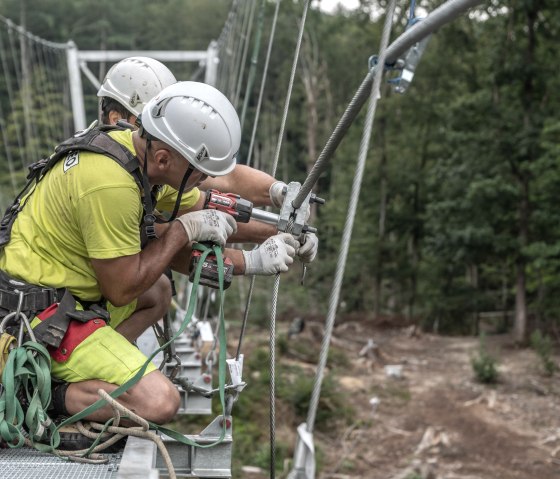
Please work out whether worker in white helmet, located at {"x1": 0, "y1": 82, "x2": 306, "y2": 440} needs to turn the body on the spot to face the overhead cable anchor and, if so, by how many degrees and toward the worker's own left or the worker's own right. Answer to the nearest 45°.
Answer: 0° — they already face it

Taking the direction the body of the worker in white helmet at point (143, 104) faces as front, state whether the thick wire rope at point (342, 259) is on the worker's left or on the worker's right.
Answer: on the worker's right

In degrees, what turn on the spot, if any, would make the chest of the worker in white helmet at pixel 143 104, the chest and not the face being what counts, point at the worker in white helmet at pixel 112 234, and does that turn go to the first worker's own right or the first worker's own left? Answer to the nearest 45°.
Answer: approximately 90° to the first worker's own right

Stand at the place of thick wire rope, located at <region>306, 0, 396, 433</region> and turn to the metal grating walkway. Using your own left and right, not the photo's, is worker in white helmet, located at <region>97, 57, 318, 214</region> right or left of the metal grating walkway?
right

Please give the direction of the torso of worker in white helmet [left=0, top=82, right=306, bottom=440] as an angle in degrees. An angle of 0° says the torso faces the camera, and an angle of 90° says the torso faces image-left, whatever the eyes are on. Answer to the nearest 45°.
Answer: approximately 270°

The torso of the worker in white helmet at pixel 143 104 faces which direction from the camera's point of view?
to the viewer's right

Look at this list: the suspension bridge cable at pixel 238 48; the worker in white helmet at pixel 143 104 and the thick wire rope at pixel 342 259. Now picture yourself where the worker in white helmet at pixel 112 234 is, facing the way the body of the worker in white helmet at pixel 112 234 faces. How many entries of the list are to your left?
2

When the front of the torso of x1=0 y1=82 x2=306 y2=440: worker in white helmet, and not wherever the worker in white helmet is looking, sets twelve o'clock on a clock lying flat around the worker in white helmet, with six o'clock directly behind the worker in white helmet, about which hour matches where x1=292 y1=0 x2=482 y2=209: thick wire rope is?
The thick wire rope is roughly at 1 o'clock from the worker in white helmet.

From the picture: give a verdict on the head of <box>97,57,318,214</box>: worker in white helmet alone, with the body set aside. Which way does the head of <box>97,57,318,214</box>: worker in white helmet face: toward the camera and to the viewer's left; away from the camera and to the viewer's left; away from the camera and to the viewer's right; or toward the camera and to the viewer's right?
away from the camera and to the viewer's right

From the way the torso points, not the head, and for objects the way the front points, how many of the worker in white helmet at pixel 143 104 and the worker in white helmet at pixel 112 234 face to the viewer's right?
2
